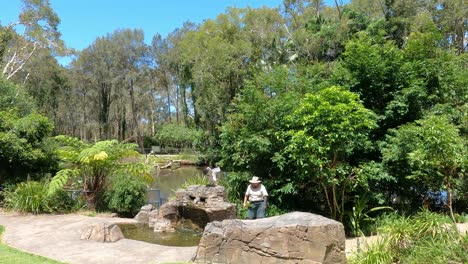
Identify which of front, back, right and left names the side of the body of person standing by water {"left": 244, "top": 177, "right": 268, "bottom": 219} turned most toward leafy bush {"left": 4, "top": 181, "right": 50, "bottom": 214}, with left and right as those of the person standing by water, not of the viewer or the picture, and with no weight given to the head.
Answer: right

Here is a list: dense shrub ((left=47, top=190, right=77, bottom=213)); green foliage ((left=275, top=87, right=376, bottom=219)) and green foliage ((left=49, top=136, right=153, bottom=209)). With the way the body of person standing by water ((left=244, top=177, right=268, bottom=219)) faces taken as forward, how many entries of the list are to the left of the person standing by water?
1

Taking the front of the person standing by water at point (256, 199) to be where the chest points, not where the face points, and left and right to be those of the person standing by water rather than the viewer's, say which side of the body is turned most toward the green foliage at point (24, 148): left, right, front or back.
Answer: right

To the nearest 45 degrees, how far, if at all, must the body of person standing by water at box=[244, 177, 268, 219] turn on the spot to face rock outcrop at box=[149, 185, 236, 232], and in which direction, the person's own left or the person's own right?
approximately 135° to the person's own right

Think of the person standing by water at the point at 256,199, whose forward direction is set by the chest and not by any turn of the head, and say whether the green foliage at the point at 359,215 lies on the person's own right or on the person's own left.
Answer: on the person's own left

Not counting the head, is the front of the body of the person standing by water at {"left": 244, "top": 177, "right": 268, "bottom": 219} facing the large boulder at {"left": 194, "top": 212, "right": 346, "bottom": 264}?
yes

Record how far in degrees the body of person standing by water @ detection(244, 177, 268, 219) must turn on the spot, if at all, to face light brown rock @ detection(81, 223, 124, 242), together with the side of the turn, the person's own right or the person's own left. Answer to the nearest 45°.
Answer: approximately 90° to the person's own right

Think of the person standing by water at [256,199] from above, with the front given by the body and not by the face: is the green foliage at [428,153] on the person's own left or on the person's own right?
on the person's own left

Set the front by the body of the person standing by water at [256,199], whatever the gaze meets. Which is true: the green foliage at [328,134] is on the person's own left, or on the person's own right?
on the person's own left

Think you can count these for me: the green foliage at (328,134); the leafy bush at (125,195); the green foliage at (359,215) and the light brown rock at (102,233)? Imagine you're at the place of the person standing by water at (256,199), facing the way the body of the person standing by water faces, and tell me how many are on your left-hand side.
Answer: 2

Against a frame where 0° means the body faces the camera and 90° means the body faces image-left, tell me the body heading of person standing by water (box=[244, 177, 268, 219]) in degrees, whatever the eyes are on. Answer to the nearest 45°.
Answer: approximately 0°
